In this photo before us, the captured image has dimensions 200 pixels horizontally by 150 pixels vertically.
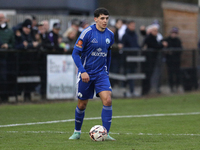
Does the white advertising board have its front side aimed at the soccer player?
yes

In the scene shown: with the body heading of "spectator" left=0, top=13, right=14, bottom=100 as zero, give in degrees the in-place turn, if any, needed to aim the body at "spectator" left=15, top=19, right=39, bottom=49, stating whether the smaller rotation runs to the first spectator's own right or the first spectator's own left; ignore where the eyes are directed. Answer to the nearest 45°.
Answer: approximately 135° to the first spectator's own left

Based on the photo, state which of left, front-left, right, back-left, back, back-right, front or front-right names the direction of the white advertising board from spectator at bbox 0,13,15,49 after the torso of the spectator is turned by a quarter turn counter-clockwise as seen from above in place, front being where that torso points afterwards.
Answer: front

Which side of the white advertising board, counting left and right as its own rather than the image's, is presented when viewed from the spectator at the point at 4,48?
right

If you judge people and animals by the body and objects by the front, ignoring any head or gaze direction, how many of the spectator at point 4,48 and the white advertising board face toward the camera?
2

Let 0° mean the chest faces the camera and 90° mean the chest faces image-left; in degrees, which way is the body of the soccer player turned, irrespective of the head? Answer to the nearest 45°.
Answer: approximately 315°

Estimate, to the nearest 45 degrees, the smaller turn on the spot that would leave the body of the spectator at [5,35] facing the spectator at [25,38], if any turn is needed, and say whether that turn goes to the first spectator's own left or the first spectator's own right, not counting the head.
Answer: approximately 90° to the first spectator's own left

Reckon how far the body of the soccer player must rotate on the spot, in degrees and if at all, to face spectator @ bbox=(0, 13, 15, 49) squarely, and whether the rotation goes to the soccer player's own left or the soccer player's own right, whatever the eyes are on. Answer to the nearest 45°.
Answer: approximately 180°

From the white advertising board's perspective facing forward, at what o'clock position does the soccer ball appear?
The soccer ball is roughly at 12 o'clock from the white advertising board.

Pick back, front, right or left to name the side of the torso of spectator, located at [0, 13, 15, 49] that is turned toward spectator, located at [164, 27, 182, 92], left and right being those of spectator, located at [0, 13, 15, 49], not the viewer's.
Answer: left

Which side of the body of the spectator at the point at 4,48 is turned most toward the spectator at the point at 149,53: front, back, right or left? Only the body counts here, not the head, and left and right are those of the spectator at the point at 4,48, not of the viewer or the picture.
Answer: left

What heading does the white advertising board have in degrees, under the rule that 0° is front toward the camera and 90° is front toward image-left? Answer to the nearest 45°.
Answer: approximately 0°

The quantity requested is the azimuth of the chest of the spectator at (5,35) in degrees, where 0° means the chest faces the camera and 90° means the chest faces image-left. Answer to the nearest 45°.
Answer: approximately 0°
